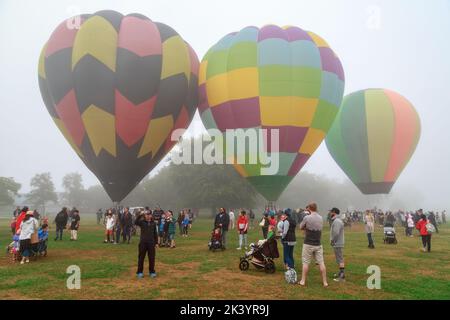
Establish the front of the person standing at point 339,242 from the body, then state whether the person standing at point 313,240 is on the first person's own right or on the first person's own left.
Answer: on the first person's own left

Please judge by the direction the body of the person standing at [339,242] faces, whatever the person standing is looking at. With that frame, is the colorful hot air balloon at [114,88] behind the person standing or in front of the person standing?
in front

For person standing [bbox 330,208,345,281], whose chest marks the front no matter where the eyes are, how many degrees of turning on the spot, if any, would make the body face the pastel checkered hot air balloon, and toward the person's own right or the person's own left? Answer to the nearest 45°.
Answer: approximately 90° to the person's own right

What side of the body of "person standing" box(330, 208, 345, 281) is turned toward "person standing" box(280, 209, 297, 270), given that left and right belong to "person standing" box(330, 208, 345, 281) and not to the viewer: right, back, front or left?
front

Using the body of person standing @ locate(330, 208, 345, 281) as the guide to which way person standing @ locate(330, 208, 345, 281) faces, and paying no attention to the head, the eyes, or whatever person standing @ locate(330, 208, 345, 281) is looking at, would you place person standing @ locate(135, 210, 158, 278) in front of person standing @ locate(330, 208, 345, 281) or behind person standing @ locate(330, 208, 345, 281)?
in front

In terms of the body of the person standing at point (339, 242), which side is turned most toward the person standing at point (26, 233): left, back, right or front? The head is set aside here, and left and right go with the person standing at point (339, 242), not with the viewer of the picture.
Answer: front

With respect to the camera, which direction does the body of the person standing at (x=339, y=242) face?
to the viewer's left
